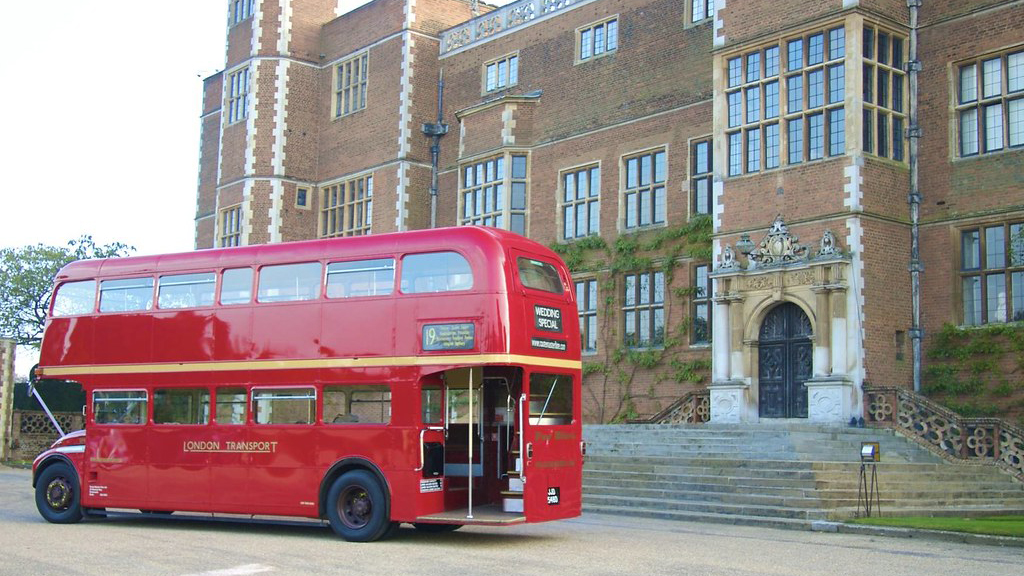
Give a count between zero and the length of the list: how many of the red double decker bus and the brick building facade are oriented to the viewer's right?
0

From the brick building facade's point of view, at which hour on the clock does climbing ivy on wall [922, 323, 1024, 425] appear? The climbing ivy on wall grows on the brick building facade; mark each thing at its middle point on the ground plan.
The climbing ivy on wall is roughly at 9 o'clock from the brick building facade.

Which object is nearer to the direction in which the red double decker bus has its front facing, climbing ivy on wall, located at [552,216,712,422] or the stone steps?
the climbing ivy on wall

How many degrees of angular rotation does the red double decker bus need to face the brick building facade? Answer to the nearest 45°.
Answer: approximately 90° to its right

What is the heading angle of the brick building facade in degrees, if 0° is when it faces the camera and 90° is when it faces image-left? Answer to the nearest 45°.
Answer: approximately 45°

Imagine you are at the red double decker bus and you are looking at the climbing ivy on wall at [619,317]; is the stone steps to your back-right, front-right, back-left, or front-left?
front-right

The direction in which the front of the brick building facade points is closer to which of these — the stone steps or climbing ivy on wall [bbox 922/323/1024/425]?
the stone steps

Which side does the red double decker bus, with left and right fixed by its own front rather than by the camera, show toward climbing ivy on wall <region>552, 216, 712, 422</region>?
right

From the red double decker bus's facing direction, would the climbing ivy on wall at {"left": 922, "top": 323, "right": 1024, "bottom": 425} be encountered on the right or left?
on its right

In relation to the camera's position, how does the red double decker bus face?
facing away from the viewer and to the left of the viewer

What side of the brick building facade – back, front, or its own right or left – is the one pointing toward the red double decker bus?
front

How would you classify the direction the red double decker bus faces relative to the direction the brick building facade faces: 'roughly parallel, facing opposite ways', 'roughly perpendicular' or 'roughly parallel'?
roughly perpendicular

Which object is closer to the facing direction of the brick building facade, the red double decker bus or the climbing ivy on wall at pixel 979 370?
the red double decker bus
